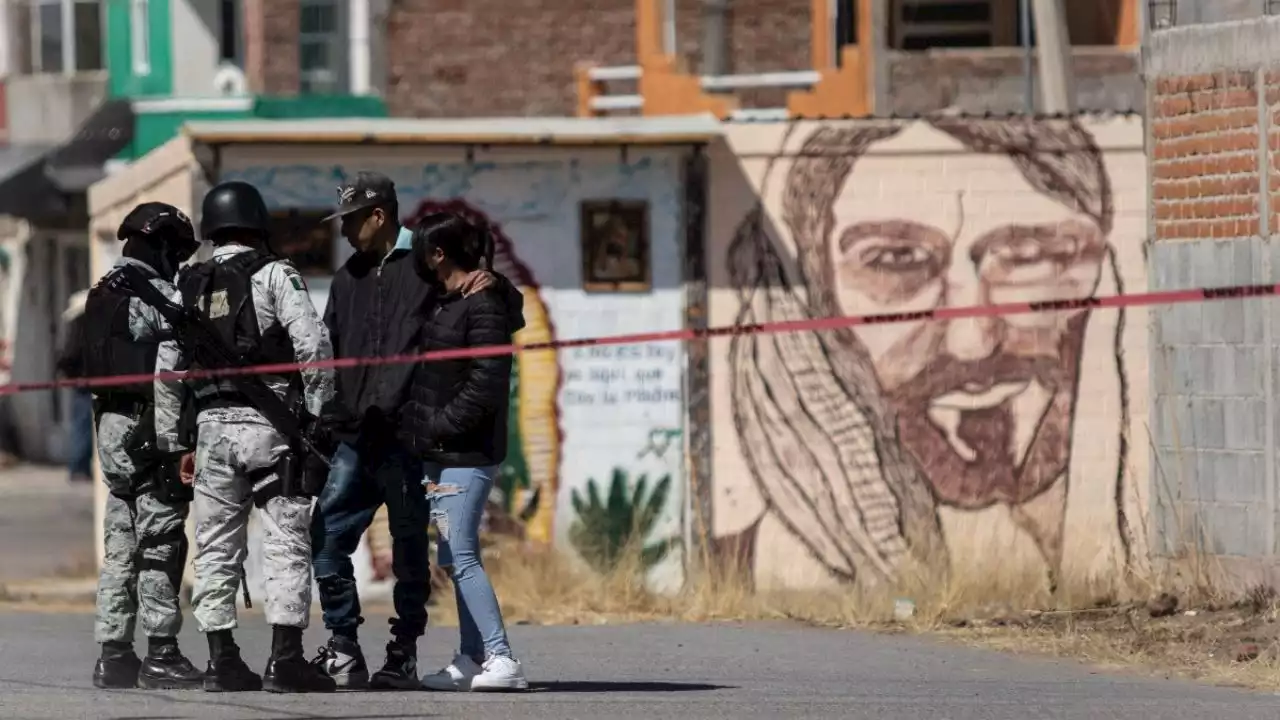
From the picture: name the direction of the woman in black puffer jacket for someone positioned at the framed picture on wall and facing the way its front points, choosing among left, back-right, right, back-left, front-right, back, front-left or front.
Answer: front

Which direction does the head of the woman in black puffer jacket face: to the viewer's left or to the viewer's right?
to the viewer's left

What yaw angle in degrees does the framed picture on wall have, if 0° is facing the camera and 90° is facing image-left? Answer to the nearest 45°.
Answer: approximately 0°

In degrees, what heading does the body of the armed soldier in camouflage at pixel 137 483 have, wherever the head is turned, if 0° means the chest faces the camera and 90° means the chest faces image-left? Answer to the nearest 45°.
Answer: approximately 270°

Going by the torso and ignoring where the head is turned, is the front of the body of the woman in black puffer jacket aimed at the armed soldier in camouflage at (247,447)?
yes

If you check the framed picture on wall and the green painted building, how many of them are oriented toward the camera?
2

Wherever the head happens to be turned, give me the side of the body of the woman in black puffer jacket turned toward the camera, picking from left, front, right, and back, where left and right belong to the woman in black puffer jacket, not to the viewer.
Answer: left

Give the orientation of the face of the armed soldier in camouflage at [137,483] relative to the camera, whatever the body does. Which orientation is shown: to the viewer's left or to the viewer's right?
to the viewer's right

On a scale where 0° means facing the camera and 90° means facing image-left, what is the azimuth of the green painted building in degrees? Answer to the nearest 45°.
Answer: approximately 0°

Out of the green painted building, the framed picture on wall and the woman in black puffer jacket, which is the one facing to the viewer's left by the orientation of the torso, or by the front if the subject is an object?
the woman in black puffer jacket
